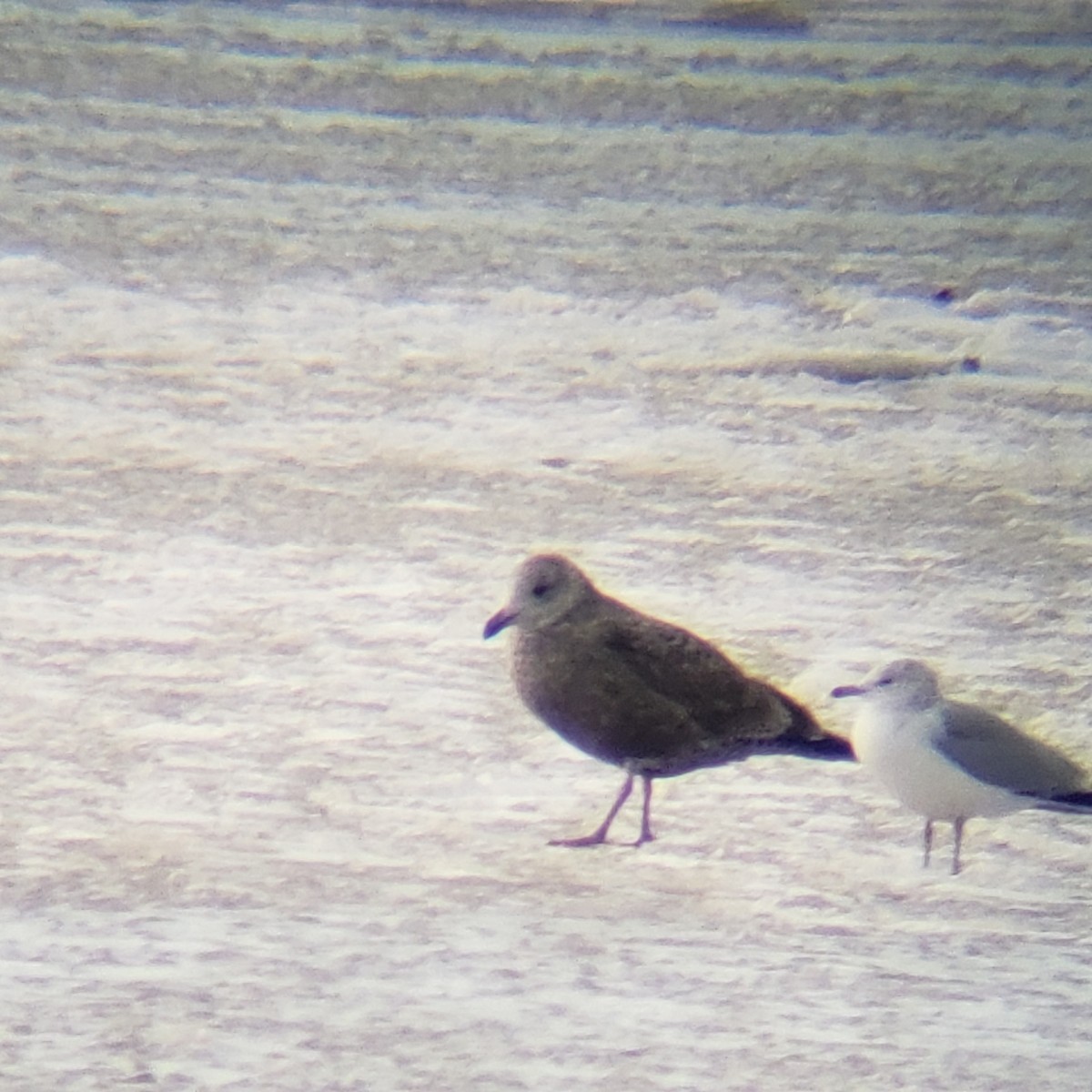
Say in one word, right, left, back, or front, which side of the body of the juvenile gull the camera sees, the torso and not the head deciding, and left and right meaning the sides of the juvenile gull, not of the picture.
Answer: left
